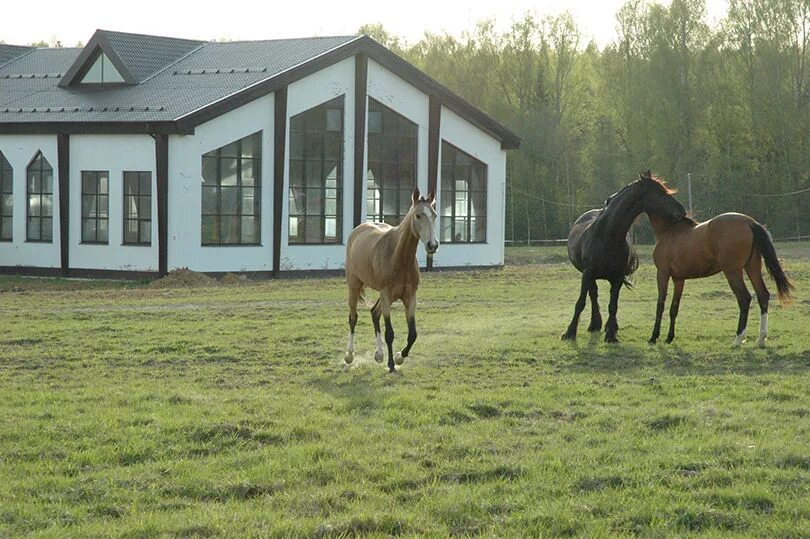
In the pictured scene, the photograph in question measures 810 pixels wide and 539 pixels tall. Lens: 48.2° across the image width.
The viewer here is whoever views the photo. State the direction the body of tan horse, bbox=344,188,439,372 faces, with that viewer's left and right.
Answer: facing the viewer and to the right of the viewer

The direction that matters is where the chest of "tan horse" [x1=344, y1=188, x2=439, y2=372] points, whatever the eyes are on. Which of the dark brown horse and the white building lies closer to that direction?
the dark brown horse

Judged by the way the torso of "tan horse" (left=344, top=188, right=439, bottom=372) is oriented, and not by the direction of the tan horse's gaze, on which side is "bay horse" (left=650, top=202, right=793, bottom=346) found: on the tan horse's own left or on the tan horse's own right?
on the tan horse's own left

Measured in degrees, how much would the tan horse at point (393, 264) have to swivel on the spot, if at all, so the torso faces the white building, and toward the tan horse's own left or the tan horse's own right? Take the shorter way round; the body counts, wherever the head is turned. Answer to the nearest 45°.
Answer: approximately 135° to the tan horse's own left

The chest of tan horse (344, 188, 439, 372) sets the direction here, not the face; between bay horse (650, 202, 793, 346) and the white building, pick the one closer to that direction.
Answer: the bay horse

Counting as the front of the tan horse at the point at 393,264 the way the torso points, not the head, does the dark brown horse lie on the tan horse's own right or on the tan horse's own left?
on the tan horse's own left
